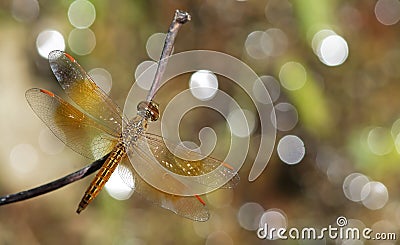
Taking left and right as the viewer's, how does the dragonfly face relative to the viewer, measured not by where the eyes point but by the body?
facing away from the viewer and to the right of the viewer
